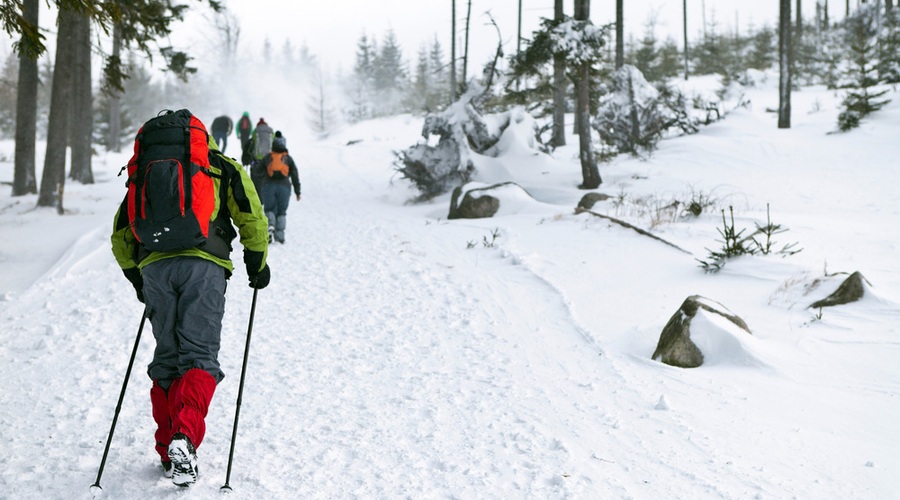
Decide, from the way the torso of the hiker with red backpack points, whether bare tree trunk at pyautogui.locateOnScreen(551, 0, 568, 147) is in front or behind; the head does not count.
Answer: in front

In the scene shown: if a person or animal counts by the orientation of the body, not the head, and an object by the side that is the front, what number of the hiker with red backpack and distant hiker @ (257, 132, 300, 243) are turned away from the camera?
2

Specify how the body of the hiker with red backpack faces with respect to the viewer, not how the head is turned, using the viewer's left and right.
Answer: facing away from the viewer

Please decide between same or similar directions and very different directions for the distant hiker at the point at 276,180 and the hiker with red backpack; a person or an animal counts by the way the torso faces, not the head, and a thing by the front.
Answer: same or similar directions

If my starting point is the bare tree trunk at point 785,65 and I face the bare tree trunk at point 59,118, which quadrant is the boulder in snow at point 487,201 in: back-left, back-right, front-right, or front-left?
front-left

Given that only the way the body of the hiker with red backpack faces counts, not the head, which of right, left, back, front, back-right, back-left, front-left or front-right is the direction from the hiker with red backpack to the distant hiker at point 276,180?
front

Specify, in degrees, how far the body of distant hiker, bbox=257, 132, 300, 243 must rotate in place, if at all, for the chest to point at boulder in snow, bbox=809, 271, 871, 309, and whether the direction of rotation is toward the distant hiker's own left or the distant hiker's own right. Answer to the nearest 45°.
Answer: approximately 135° to the distant hiker's own right

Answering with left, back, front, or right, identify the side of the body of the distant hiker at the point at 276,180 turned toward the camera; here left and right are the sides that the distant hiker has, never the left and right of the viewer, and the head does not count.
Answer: back
